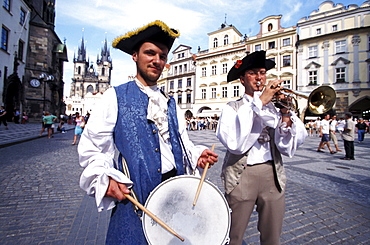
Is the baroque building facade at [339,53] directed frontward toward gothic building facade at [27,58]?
yes

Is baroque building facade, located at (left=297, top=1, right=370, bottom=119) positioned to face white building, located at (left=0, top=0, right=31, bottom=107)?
yes

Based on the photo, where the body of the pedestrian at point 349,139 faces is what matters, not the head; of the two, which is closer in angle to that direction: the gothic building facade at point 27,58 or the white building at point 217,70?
the gothic building facade

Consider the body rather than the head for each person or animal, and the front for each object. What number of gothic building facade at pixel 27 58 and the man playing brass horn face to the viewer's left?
0

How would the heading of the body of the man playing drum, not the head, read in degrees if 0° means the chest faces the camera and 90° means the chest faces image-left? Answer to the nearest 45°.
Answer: approximately 315°

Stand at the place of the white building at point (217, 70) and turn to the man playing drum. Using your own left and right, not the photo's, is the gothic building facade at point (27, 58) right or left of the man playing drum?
right

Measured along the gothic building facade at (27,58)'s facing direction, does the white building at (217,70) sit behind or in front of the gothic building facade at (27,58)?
in front

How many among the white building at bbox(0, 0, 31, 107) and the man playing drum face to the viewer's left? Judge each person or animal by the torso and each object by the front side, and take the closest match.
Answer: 0
